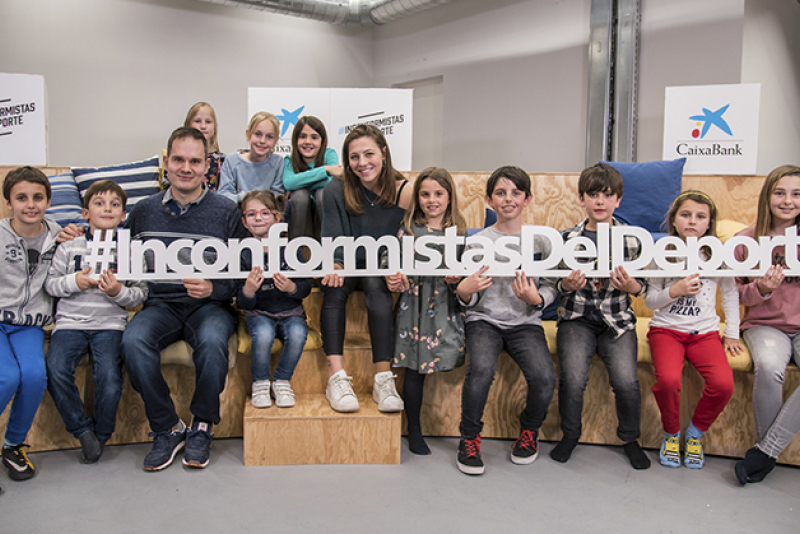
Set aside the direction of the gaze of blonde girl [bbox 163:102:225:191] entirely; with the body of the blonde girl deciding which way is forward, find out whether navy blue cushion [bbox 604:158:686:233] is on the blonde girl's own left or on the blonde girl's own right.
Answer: on the blonde girl's own left

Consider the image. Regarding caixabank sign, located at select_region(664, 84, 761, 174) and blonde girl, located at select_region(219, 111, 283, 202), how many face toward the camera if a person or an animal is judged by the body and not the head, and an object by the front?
2

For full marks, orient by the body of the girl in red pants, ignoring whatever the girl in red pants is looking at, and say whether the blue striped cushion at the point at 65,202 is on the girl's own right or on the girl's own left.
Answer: on the girl's own right

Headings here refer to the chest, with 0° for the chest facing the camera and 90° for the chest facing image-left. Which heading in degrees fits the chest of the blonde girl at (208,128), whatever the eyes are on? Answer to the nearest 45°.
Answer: approximately 0°

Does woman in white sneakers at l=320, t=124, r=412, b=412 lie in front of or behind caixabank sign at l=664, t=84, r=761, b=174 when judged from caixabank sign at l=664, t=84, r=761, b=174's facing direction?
in front

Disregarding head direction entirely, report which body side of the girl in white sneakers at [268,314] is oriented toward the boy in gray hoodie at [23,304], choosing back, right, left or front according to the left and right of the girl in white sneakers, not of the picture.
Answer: right

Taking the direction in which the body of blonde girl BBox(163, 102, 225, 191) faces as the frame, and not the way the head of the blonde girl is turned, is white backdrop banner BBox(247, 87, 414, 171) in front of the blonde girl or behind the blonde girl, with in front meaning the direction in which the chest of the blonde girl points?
behind

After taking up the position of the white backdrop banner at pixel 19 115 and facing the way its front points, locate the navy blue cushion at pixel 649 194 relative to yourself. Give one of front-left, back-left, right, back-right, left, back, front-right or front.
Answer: front-left
